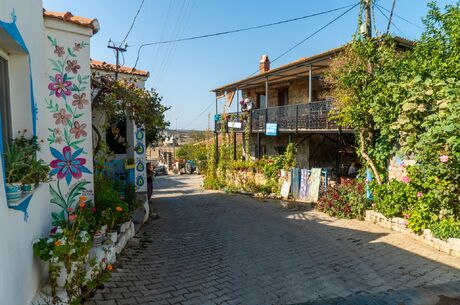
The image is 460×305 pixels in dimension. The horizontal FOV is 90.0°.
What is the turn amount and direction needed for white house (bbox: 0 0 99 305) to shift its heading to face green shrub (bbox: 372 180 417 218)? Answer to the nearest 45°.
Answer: approximately 45° to its left

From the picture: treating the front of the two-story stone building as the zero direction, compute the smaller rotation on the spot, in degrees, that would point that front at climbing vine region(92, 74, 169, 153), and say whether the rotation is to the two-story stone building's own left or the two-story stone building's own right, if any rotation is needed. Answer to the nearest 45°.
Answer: approximately 45° to the two-story stone building's own left

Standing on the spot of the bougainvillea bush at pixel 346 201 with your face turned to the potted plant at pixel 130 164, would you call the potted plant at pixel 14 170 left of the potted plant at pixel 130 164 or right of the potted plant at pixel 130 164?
left

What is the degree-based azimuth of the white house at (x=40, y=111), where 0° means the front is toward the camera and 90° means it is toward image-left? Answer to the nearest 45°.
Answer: approximately 315°

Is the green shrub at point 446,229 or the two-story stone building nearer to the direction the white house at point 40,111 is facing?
the green shrub

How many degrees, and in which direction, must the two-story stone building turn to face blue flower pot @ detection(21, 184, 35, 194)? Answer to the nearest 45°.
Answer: approximately 45° to its left

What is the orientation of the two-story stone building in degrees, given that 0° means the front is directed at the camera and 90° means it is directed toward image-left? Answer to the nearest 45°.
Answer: approximately 45°

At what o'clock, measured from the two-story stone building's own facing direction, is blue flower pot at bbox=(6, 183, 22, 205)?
The blue flower pot is roughly at 11 o'clock from the two-story stone building.
